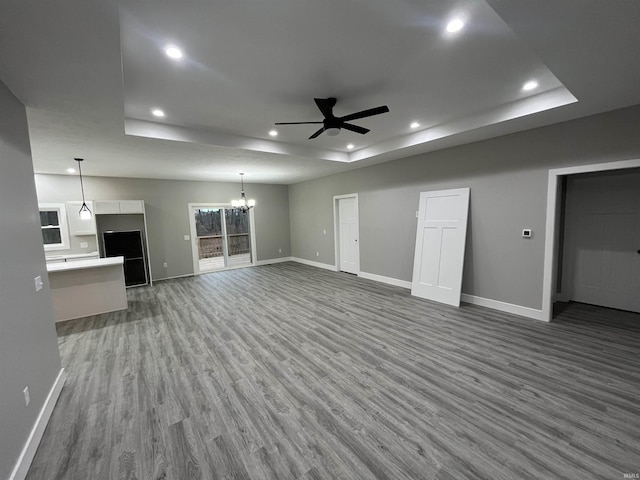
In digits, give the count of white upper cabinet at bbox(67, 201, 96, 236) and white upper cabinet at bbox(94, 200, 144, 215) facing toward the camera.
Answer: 2

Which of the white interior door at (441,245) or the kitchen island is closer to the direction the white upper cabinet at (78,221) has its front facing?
the kitchen island

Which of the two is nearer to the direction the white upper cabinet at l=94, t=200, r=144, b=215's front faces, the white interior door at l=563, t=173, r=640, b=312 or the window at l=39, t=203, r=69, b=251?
the white interior door

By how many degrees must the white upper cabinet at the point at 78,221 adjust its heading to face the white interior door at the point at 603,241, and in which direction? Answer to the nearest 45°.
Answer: approximately 45° to its left

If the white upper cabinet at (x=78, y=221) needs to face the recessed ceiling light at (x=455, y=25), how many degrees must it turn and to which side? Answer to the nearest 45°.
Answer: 0° — it already faces it

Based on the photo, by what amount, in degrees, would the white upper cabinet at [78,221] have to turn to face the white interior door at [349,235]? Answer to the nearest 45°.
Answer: approximately 45° to its left

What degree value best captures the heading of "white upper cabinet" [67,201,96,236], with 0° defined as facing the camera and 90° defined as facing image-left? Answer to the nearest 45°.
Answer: approximately 0°

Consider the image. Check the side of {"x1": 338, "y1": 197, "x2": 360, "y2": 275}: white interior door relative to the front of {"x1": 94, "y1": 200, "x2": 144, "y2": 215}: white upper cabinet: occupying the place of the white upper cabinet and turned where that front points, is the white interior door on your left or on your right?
on your left

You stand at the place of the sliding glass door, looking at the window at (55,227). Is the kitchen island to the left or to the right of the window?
left

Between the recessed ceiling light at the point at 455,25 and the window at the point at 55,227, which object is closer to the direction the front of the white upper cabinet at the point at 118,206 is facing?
the recessed ceiling light
